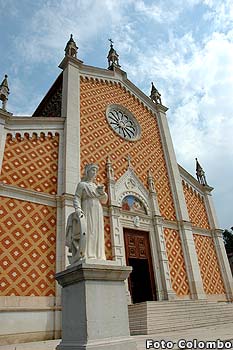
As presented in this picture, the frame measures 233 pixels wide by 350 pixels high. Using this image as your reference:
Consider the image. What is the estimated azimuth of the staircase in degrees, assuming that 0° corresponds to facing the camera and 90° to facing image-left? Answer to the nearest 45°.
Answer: approximately 315°

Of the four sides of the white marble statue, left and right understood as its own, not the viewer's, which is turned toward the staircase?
left

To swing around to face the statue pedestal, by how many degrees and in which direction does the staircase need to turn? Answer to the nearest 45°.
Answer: approximately 45° to its right

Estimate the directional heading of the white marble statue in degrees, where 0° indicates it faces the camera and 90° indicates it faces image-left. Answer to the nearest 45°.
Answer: approximately 315°

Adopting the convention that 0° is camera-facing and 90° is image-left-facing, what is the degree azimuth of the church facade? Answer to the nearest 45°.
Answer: approximately 315°

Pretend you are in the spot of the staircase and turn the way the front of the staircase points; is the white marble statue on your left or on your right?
on your right

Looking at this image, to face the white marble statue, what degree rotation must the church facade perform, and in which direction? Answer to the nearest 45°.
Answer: approximately 45° to its right
